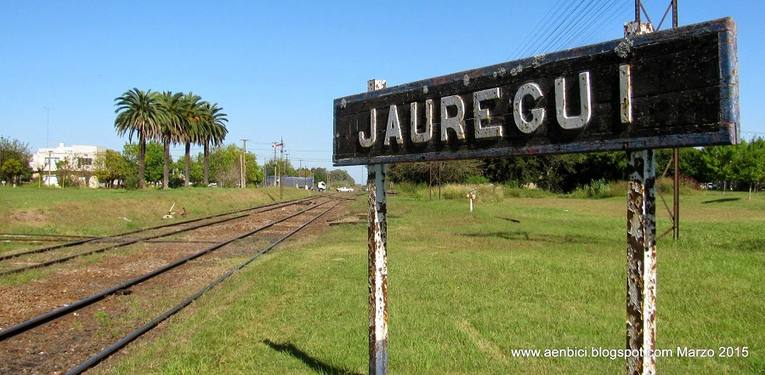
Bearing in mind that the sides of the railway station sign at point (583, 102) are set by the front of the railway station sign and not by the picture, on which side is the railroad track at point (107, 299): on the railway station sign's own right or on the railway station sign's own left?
on the railway station sign's own right

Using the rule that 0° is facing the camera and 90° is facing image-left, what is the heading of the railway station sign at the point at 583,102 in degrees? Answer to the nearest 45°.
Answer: approximately 45°
